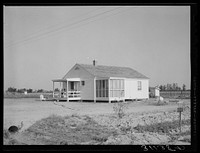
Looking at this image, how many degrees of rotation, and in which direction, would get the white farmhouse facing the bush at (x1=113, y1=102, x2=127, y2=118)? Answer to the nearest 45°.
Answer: approximately 45° to its left

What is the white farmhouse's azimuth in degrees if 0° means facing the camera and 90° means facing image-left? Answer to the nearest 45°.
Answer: approximately 45°
